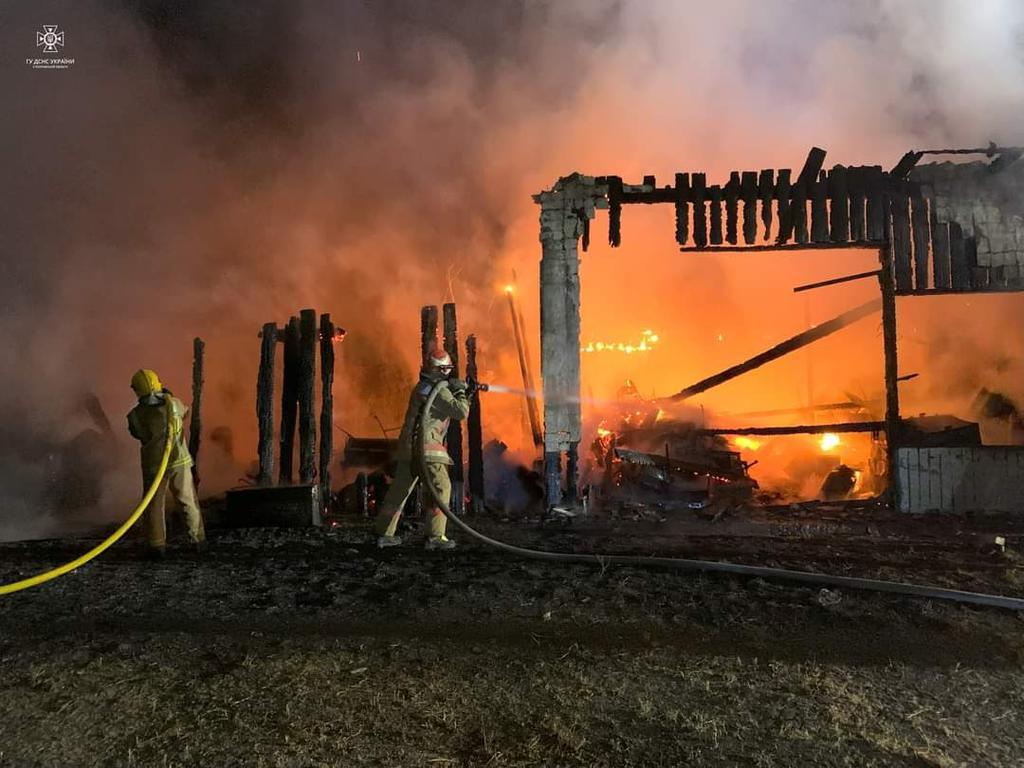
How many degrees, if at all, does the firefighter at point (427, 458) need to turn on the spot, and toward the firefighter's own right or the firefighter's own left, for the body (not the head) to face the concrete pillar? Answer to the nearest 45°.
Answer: approximately 45° to the firefighter's own left

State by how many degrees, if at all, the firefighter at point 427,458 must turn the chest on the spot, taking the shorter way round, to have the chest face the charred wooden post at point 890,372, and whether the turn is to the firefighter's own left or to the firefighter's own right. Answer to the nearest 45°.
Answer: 0° — they already face it

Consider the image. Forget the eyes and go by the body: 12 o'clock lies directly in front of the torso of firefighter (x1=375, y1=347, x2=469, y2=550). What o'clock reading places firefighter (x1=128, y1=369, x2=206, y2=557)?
firefighter (x1=128, y1=369, x2=206, y2=557) is roughly at 6 o'clock from firefighter (x1=375, y1=347, x2=469, y2=550).

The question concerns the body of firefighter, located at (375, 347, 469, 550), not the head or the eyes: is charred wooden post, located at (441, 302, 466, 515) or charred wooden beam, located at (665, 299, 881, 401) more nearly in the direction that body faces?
the charred wooden beam

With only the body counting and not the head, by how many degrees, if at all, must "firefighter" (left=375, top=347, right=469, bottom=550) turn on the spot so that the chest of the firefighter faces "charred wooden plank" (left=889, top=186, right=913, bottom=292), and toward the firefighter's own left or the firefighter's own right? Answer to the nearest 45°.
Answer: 0° — they already face it

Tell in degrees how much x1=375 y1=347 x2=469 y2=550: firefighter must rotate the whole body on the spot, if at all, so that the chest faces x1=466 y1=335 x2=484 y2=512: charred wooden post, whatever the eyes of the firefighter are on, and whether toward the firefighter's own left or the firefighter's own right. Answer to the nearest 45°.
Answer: approximately 90° to the firefighter's own left

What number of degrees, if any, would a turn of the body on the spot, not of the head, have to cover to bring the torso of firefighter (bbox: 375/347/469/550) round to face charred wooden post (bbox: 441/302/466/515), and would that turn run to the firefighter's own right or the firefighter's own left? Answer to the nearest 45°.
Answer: approximately 90° to the firefighter's own left

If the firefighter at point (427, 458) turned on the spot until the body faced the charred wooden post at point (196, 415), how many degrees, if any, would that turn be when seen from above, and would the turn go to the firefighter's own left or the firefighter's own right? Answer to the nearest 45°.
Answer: approximately 135° to the firefighter's own left

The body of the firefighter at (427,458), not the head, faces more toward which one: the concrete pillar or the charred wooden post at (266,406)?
the concrete pillar

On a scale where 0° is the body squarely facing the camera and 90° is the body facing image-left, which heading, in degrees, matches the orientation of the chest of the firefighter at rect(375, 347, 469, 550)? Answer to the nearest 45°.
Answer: approximately 270°

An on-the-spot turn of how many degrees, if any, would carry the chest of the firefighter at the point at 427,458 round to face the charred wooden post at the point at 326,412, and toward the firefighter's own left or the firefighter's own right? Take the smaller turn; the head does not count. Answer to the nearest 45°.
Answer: approximately 135° to the firefighter's own left

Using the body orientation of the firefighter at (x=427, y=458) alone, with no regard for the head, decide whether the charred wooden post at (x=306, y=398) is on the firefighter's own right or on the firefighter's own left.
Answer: on the firefighter's own left
